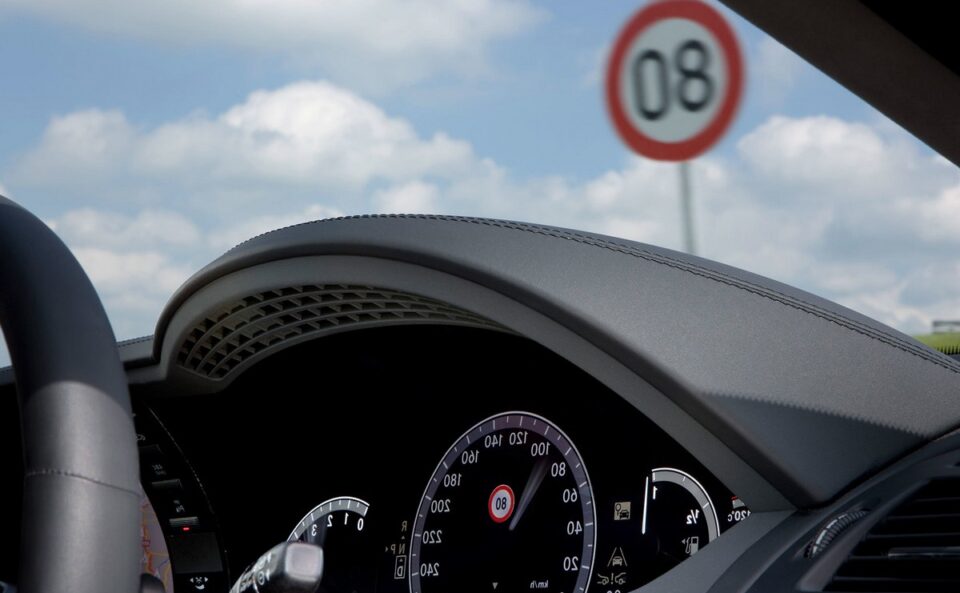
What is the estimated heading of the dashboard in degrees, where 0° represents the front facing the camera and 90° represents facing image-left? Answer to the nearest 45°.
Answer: approximately 45°
